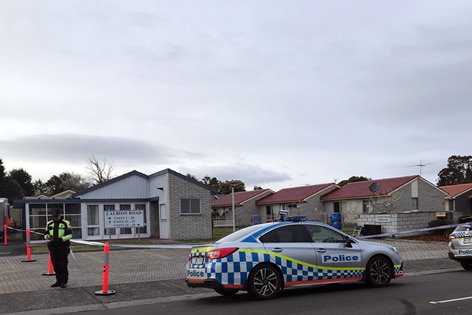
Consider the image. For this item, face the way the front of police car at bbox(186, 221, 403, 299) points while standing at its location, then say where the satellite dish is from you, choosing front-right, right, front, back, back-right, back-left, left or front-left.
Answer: front-left

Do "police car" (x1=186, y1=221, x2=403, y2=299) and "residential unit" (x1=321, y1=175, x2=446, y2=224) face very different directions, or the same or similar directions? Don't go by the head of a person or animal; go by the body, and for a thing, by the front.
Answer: very different directions

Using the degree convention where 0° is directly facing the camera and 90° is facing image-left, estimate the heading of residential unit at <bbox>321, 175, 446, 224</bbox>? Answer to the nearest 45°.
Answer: approximately 45°

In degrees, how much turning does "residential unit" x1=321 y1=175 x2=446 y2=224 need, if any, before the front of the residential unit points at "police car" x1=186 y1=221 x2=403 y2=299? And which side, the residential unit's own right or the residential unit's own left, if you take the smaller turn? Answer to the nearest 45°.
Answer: approximately 45° to the residential unit's own left

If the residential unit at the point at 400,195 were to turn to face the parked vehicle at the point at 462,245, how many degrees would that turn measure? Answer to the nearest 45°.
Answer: approximately 45° to its left

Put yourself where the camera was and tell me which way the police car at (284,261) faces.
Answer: facing away from the viewer and to the right of the viewer

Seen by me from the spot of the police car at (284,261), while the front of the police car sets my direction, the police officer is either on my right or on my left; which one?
on my left
